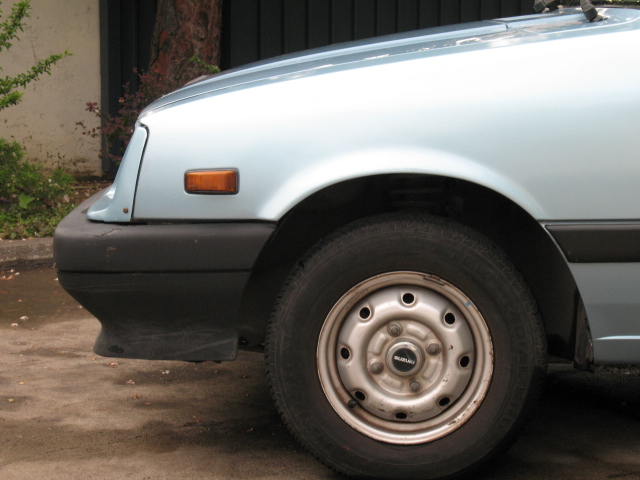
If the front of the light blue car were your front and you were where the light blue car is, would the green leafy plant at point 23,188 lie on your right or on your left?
on your right

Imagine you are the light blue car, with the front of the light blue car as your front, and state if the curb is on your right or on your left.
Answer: on your right

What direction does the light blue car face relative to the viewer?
to the viewer's left
